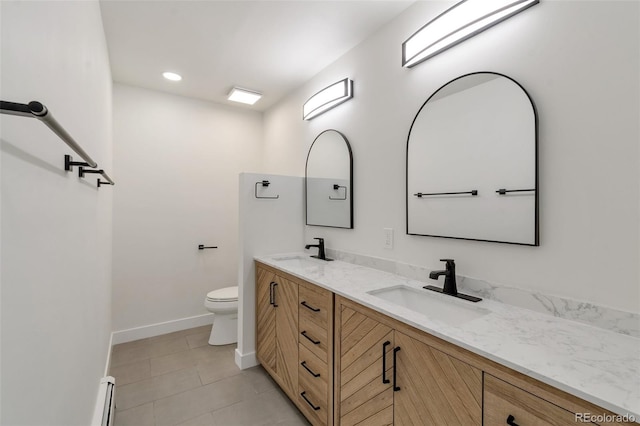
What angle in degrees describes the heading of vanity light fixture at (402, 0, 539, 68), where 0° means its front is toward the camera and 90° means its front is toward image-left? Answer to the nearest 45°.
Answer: approximately 45°

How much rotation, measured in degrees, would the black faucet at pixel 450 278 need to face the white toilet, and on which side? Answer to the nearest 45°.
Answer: approximately 45° to its right

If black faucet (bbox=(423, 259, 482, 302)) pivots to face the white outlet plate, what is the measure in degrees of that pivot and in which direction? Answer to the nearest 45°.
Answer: approximately 90° to its right

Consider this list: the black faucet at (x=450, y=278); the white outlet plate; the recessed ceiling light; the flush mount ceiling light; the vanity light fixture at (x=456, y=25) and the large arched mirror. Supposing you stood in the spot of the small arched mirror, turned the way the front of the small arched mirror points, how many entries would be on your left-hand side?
4

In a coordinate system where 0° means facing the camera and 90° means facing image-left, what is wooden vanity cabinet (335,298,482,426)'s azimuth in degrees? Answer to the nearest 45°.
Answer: approximately 45°

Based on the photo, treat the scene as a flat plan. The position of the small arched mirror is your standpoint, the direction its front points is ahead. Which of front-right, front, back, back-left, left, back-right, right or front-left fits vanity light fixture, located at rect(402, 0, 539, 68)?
left

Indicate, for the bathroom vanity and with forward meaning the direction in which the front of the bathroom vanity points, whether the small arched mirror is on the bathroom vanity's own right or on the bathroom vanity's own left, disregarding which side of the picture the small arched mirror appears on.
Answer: on the bathroom vanity's own right

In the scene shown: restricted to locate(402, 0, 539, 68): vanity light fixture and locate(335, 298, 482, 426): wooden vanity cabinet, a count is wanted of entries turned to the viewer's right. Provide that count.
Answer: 0

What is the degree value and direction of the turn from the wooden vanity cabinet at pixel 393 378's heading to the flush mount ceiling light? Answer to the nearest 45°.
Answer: approximately 90° to its right
